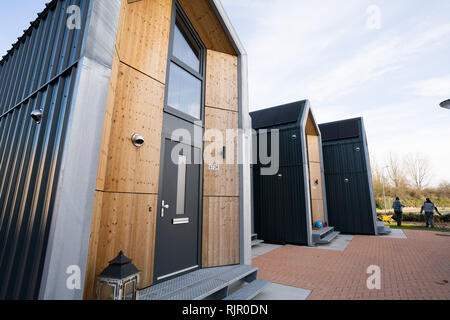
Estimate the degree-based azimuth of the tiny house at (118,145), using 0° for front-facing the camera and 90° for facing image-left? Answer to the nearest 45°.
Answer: approximately 315°

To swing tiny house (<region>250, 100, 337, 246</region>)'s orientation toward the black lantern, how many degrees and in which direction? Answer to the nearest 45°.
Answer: approximately 45° to its right

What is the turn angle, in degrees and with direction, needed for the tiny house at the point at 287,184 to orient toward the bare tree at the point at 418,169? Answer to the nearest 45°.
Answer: approximately 90° to its left

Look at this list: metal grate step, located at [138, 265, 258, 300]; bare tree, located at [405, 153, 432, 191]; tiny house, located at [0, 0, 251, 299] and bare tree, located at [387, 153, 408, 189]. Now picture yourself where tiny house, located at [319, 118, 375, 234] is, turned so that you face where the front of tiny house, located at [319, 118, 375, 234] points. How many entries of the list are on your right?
2

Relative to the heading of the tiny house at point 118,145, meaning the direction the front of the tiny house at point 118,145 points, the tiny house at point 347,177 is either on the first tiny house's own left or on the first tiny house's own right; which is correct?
on the first tiny house's own left

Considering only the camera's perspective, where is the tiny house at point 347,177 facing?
facing to the right of the viewer

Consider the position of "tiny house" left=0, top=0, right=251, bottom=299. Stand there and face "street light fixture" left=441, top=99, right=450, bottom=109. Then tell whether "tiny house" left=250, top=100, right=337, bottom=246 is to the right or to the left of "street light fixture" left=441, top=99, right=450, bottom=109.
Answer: left

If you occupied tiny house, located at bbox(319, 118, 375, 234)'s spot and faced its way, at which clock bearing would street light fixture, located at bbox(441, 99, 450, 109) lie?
The street light fixture is roughly at 2 o'clock from the tiny house.
